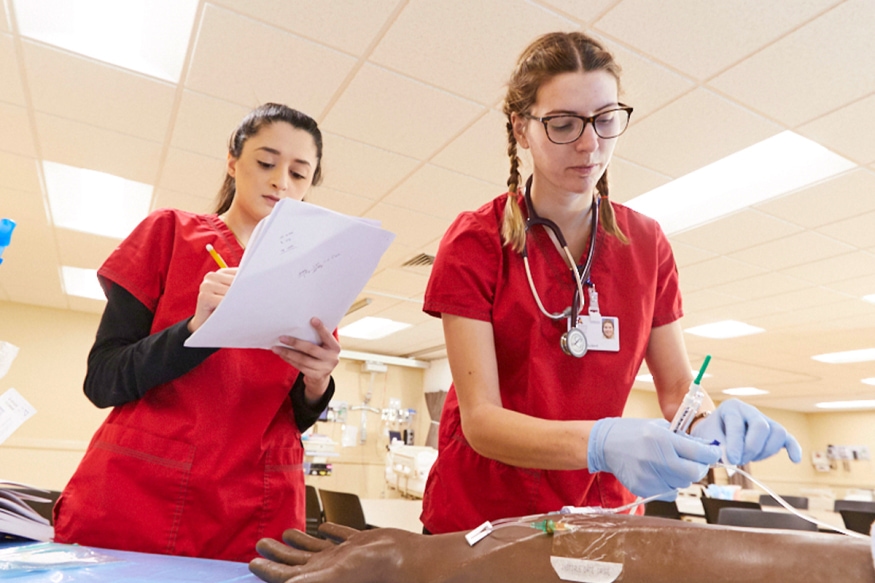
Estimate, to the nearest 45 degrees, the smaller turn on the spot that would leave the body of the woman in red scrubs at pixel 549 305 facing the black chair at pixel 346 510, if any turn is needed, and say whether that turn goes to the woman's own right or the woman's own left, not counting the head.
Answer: approximately 180°

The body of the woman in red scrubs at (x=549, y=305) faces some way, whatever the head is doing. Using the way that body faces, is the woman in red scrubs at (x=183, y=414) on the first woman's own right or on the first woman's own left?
on the first woman's own right

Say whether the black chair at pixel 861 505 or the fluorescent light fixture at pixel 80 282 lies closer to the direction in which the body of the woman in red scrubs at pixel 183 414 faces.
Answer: the black chair

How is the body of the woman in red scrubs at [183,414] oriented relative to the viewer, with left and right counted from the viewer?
facing the viewer and to the right of the viewer

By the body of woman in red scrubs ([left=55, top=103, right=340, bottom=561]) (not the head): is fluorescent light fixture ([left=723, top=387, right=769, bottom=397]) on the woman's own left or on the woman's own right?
on the woman's own left

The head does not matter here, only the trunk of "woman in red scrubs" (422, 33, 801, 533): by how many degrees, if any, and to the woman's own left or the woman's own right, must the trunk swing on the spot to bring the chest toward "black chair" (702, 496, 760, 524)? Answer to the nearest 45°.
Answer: approximately 135° to the woman's own left

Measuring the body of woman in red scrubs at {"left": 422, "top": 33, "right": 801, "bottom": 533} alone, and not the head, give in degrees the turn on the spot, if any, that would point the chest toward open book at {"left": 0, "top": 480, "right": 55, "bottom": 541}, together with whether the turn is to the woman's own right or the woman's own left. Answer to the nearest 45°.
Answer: approximately 135° to the woman's own right

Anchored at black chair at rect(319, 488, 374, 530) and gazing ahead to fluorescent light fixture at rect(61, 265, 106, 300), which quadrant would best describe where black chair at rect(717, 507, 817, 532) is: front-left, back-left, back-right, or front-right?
back-right

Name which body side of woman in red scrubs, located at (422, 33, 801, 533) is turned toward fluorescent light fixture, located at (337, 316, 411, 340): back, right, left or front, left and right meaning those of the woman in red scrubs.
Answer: back

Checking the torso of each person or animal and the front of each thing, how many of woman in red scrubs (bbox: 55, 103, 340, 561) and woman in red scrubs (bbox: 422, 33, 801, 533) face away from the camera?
0
